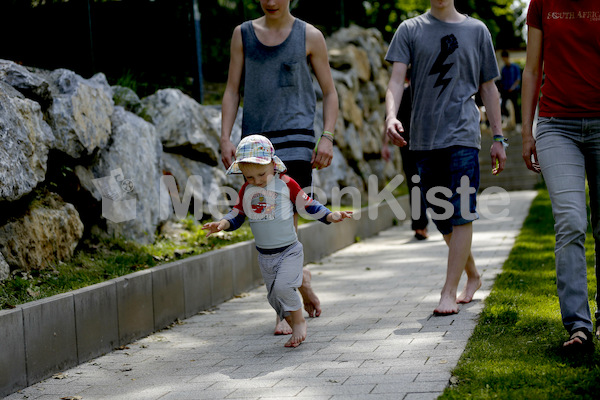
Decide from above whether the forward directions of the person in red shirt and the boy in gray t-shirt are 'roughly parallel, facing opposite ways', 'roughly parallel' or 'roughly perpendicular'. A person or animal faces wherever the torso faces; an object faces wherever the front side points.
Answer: roughly parallel

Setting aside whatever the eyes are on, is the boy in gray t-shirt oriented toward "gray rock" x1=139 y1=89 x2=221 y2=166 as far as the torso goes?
no

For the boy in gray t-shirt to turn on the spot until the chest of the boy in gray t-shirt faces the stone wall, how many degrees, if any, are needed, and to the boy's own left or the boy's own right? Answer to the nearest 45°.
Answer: approximately 90° to the boy's own right

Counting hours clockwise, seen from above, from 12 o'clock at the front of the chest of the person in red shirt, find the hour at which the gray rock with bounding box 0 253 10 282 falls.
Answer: The gray rock is roughly at 3 o'clock from the person in red shirt.

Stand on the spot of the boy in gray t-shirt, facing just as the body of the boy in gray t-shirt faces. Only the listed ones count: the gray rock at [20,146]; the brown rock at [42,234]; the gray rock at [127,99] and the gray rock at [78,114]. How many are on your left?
0

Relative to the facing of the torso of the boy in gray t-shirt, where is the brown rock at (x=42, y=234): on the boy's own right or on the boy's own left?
on the boy's own right

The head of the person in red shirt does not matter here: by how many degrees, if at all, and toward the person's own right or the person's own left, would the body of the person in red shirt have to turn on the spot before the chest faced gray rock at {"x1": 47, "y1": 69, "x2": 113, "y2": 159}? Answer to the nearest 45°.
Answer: approximately 135° to the person's own right

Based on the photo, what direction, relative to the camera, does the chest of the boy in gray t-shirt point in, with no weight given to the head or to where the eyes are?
toward the camera

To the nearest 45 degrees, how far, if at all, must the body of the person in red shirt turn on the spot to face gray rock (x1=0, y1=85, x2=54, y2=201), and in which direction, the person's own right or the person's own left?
approximately 90° to the person's own right

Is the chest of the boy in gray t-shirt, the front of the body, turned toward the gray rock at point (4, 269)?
no

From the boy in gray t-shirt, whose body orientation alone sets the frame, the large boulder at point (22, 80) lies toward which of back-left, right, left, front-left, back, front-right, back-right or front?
right

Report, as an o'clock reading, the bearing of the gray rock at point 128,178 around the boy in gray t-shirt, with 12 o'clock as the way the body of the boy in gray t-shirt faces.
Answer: The gray rock is roughly at 4 o'clock from the boy in gray t-shirt.
